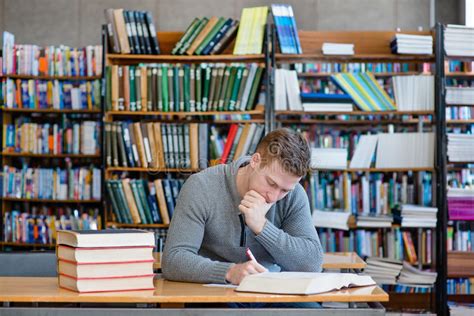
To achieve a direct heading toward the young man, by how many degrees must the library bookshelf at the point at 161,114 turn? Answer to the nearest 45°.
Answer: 0° — it already faces them

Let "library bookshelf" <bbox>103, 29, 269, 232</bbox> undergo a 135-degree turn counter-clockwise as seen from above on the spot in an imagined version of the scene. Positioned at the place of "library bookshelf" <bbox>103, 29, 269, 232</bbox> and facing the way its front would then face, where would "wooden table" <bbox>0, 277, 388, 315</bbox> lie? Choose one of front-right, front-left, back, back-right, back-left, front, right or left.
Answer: back-right

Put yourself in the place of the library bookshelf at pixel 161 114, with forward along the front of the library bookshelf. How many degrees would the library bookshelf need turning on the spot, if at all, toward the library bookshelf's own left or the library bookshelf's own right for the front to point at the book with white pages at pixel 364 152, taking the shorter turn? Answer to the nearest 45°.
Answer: approximately 90° to the library bookshelf's own left

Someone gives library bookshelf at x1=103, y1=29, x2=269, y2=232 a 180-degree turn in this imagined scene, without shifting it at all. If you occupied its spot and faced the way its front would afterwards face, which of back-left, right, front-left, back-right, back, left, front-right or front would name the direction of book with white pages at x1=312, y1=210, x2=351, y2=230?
right

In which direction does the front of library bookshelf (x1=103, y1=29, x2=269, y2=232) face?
toward the camera

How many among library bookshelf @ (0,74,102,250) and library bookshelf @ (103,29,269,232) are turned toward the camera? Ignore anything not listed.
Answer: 2

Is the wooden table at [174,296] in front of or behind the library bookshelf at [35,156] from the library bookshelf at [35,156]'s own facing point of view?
in front

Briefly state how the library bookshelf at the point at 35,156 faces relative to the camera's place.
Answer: facing the viewer

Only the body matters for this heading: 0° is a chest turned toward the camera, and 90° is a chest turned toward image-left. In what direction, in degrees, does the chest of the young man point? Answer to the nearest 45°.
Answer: approximately 315°

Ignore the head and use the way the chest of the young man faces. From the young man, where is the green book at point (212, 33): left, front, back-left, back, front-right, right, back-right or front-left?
back-left
